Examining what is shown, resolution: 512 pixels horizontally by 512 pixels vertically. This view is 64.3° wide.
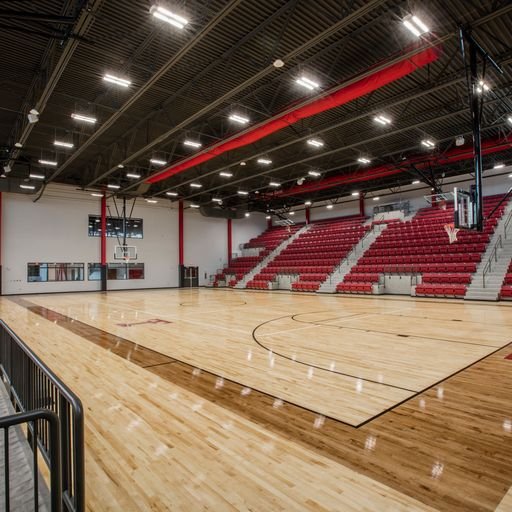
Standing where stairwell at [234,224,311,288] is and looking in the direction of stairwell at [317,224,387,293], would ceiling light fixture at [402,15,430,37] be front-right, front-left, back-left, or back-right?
front-right

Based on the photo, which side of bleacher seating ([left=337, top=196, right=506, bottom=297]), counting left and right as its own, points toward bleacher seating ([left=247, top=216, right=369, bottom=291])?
right

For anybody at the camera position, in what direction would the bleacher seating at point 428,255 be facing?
facing the viewer and to the left of the viewer

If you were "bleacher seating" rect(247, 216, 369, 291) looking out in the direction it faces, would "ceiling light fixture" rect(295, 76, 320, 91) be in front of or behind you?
in front

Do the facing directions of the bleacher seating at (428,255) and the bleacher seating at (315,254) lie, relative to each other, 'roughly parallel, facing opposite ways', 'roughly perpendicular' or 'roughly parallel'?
roughly parallel

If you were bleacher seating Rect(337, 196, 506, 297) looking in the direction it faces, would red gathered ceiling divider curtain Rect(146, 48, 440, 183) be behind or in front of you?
in front

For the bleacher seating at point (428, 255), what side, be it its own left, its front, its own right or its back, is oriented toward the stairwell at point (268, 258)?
right

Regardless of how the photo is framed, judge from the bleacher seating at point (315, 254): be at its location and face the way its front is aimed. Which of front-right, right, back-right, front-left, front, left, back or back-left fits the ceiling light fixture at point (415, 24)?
front-left

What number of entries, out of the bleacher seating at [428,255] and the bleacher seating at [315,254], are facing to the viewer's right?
0

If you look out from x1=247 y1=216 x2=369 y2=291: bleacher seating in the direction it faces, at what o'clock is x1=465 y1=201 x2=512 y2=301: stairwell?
The stairwell is roughly at 9 o'clock from the bleacher seating.

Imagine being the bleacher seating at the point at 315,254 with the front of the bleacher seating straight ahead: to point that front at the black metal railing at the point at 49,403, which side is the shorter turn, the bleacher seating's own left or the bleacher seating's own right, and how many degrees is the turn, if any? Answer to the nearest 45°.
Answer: approximately 45° to the bleacher seating's own left

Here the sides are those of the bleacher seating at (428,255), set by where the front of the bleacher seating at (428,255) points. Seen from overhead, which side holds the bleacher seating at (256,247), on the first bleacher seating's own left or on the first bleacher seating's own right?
on the first bleacher seating's own right

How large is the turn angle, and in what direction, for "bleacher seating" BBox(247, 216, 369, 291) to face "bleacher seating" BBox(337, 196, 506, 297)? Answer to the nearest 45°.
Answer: approximately 90° to its left
